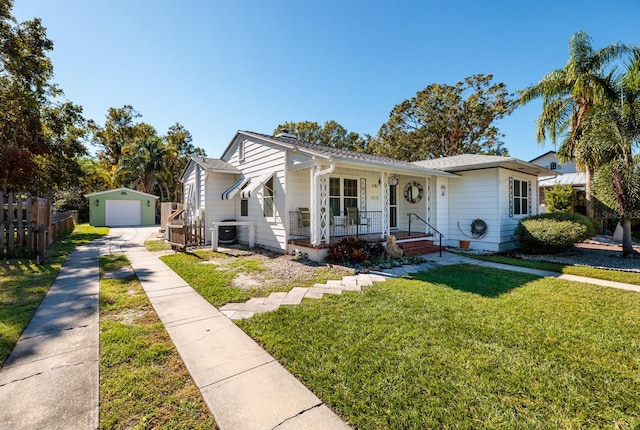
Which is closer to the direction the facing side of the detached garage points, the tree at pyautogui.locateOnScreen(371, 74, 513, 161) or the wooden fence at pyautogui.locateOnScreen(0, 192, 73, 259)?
the wooden fence

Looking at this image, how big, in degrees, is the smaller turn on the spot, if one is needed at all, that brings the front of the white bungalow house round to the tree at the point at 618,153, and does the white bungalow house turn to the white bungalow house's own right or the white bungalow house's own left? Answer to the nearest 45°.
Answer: approximately 45° to the white bungalow house's own left

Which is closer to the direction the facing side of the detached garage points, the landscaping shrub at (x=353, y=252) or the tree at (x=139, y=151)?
the landscaping shrub

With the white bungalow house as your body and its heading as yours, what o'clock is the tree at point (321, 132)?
The tree is roughly at 7 o'clock from the white bungalow house.

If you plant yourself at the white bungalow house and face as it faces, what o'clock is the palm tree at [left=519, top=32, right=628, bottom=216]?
The palm tree is roughly at 10 o'clock from the white bungalow house.

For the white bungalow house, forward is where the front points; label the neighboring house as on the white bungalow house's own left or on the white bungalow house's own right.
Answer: on the white bungalow house's own left

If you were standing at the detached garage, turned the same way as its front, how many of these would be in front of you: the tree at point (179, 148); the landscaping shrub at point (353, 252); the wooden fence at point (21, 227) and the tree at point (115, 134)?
2

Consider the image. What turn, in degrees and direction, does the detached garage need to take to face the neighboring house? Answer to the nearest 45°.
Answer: approximately 45° to its left

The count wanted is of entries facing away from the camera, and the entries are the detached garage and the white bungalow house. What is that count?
0

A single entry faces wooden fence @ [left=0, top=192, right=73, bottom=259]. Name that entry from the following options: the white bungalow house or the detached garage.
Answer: the detached garage

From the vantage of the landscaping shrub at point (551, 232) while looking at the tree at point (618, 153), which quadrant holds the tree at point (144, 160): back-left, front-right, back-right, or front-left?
back-left

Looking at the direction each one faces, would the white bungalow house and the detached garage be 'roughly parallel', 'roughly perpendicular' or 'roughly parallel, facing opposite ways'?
roughly parallel

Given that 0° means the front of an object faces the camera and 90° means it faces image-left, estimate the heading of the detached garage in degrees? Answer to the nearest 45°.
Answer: approximately 0°

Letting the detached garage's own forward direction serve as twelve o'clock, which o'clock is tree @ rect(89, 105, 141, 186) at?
The tree is roughly at 6 o'clock from the detached garage.
